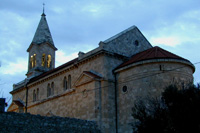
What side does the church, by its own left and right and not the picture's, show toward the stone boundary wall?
left

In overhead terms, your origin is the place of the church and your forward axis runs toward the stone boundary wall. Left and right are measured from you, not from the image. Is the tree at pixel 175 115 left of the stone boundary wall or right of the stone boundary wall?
left

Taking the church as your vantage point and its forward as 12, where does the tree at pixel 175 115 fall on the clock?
The tree is roughly at 7 o'clock from the church.

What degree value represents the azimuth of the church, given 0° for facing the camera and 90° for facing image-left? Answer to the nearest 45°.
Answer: approximately 135°
